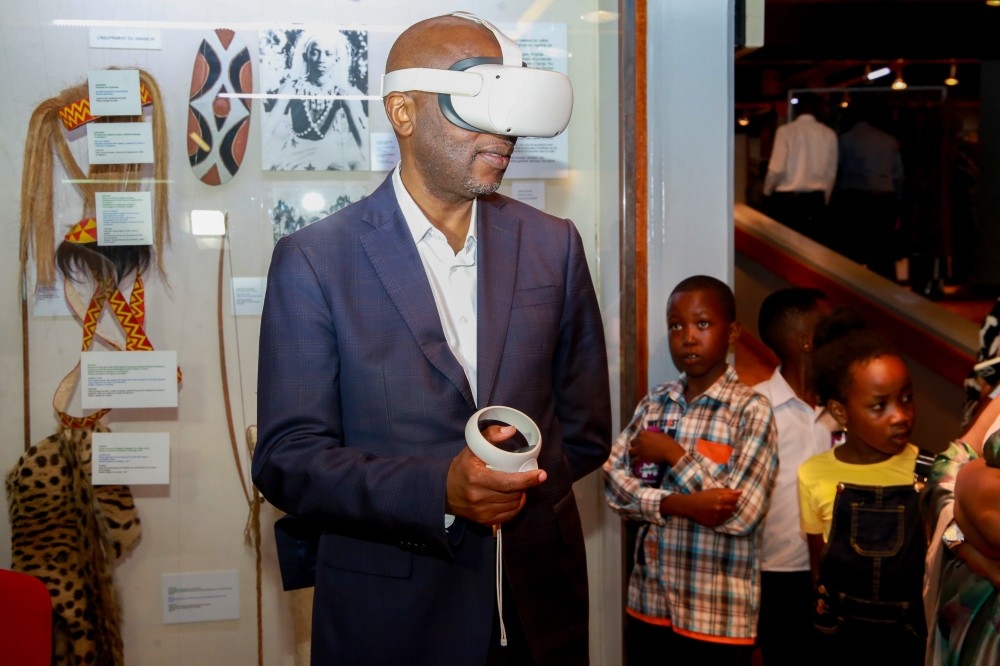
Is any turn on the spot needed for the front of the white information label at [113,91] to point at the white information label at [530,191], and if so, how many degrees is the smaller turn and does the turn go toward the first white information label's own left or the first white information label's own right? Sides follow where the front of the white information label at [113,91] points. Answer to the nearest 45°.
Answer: approximately 90° to the first white information label's own left

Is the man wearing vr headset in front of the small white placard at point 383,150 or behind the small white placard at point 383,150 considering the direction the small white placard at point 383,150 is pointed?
in front

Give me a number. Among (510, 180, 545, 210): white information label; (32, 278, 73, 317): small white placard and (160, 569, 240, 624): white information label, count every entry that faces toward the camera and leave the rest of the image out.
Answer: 3

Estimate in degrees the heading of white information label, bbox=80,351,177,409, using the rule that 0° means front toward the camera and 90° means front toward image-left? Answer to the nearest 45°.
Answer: approximately 0°

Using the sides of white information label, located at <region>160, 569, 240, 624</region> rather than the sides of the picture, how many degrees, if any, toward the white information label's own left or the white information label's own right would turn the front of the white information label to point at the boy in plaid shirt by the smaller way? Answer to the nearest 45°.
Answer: approximately 45° to the white information label's own left

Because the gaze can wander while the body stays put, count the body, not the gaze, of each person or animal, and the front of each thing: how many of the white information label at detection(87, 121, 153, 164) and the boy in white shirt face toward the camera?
1
